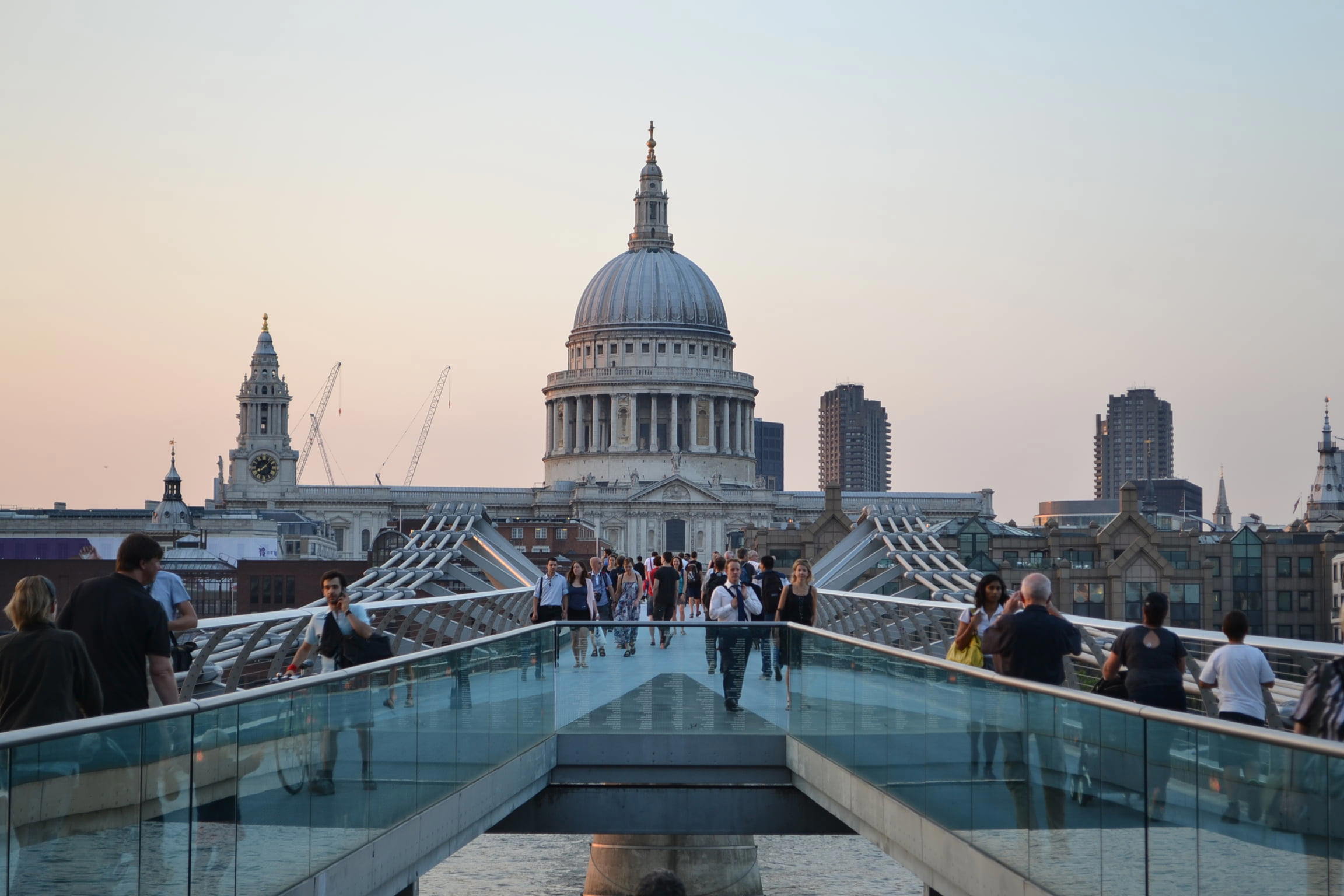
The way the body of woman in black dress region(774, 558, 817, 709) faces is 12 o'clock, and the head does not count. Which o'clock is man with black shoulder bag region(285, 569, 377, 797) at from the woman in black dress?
The man with black shoulder bag is roughly at 1 o'clock from the woman in black dress.

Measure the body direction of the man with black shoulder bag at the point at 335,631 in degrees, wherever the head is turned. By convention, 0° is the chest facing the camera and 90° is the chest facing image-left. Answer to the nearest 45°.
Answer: approximately 0°

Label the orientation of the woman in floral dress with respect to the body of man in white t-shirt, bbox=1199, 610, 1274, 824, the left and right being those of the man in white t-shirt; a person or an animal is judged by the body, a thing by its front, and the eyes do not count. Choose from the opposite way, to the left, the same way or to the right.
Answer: the opposite way

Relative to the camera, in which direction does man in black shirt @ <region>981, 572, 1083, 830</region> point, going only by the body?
away from the camera

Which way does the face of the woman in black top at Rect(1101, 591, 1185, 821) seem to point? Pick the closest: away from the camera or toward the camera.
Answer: away from the camera

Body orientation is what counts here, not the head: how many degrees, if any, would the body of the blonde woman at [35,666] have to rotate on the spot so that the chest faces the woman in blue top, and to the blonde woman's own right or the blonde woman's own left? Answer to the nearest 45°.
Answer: approximately 45° to the blonde woman's own right

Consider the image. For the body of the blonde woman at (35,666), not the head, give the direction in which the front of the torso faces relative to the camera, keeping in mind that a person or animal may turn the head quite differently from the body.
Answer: away from the camera

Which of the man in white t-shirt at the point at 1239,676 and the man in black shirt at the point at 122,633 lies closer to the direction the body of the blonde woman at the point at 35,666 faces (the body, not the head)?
the man in black shirt

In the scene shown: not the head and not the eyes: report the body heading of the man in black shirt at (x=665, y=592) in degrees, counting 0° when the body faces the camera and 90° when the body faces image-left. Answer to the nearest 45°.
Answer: approximately 180°

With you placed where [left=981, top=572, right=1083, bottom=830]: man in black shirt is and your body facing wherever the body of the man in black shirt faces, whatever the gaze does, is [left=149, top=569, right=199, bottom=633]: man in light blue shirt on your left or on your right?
on your left

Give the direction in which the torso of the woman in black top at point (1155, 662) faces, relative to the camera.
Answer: away from the camera

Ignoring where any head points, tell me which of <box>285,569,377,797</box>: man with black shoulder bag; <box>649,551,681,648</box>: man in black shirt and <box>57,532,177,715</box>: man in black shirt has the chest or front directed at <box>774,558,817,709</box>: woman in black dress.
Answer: <box>57,532,177,715</box>: man in black shirt

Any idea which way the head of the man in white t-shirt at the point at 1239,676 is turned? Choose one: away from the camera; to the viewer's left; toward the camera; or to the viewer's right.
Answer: away from the camera
